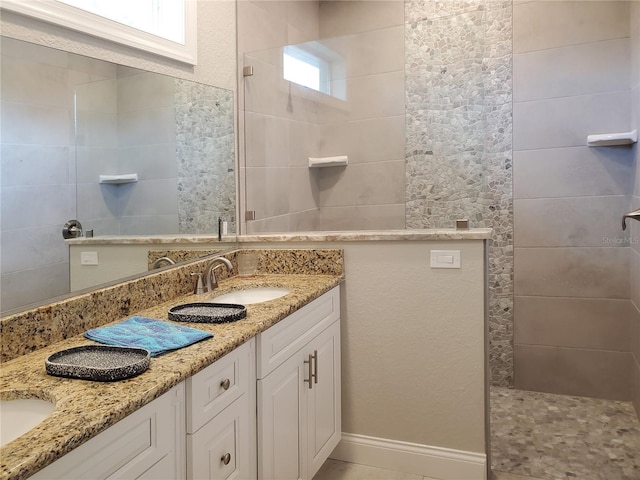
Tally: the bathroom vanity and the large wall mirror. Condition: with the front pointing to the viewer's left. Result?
0

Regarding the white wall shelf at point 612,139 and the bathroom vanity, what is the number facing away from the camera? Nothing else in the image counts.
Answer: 0

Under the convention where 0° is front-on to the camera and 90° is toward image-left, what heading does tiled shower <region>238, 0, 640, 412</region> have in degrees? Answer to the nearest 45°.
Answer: approximately 0°

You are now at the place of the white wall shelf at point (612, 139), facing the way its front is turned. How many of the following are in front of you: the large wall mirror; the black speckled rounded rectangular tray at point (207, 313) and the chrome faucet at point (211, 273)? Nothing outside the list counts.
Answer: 3

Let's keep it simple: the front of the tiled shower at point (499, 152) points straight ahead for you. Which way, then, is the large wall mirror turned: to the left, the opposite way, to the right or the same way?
to the left

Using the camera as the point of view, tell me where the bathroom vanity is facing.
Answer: facing the viewer and to the right of the viewer

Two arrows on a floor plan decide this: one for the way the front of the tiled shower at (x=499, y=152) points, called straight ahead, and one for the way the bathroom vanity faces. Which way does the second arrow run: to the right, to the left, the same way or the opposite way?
to the left

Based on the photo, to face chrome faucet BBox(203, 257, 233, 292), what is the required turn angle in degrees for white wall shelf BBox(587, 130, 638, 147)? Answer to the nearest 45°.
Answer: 0° — it already faces it

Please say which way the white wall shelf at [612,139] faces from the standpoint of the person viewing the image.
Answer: facing the viewer and to the left of the viewer

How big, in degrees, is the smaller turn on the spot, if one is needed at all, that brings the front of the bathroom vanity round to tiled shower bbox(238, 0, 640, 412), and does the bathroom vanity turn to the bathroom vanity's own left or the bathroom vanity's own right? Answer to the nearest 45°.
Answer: approximately 90° to the bathroom vanity's own left

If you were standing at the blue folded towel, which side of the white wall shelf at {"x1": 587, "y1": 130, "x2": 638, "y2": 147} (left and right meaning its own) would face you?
front
